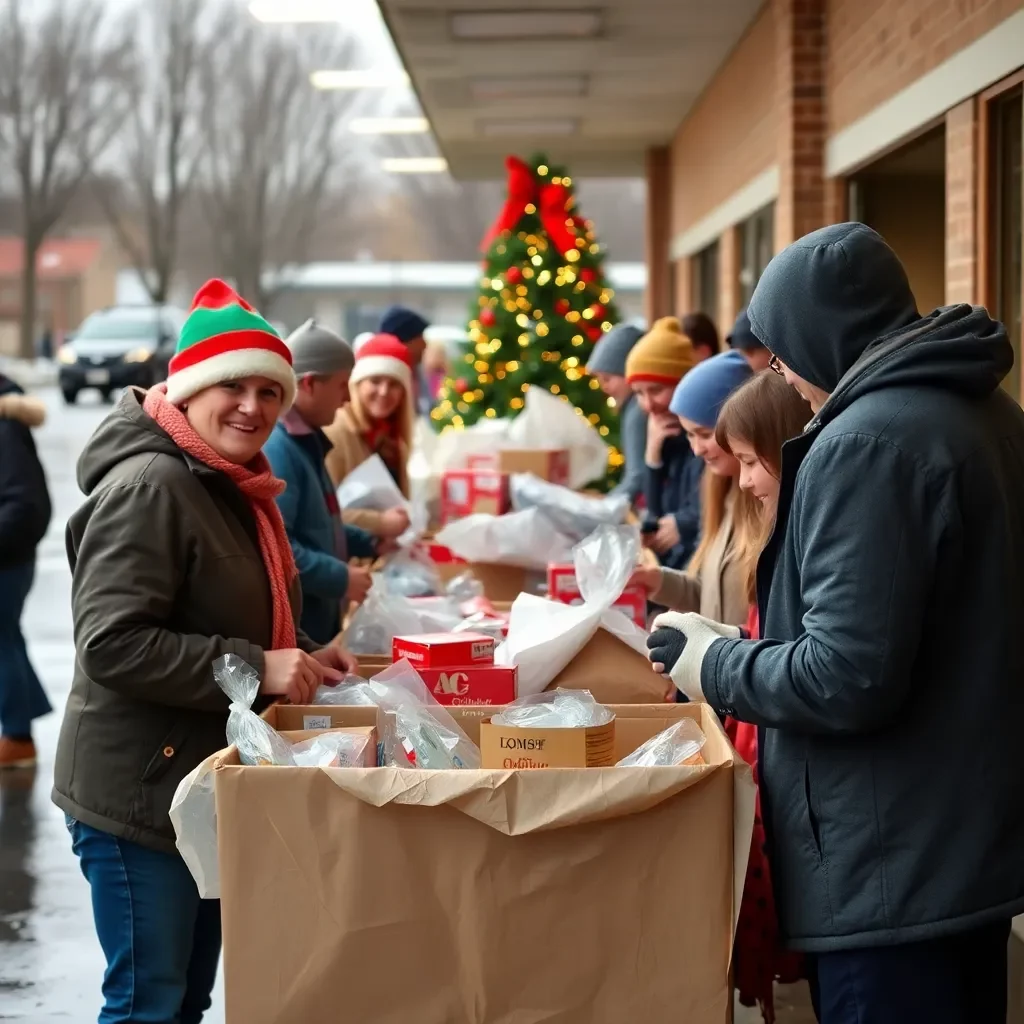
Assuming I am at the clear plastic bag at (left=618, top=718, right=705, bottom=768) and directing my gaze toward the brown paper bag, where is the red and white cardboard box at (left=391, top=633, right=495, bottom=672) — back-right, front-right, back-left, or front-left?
front-left

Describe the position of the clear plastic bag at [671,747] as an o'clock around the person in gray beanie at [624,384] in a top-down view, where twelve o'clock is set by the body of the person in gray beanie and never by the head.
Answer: The clear plastic bag is roughly at 9 o'clock from the person in gray beanie.

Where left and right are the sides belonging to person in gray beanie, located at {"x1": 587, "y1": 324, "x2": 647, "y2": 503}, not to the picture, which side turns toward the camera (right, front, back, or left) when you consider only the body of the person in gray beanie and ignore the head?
left

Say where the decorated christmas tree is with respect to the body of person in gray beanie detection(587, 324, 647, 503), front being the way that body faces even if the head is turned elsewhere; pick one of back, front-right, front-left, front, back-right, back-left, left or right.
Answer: right

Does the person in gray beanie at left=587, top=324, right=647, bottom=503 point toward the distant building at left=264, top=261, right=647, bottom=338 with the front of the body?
no

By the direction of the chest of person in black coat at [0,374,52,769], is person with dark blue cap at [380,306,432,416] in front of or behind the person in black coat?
behind

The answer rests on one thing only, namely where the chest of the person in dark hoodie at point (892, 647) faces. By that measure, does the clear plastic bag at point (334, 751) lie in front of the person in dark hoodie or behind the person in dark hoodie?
in front

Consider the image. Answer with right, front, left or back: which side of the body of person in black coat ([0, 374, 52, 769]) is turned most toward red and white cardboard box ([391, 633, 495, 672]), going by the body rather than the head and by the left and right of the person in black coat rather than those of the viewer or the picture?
left

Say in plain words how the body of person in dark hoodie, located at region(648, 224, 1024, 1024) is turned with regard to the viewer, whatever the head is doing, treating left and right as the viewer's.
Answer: facing to the left of the viewer

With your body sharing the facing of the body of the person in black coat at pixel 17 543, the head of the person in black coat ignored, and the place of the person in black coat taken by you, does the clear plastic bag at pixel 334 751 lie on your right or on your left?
on your left

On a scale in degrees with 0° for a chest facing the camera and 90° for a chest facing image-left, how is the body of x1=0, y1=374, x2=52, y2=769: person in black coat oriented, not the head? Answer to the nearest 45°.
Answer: approximately 90°

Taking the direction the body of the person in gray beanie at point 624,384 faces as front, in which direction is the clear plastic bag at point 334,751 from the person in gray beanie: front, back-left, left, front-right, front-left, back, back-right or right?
left

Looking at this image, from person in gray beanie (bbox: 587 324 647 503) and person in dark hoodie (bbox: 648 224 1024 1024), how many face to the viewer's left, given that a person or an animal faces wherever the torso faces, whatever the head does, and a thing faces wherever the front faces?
2

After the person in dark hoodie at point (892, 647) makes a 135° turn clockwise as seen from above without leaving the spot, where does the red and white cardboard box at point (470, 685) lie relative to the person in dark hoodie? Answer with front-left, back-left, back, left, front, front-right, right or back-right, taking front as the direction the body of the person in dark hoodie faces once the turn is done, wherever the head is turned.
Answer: left

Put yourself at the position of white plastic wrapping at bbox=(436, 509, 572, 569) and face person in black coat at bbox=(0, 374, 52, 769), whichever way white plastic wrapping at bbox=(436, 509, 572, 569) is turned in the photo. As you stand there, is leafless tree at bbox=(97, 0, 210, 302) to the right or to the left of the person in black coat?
right
